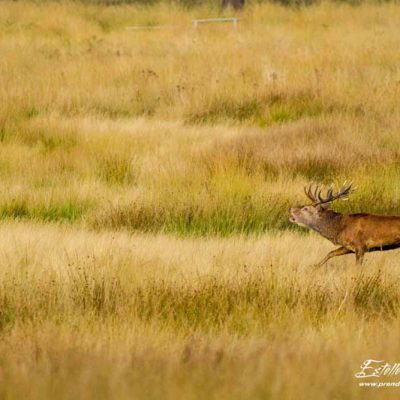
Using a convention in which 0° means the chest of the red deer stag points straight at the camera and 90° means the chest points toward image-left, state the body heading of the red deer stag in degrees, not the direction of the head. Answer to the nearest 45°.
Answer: approximately 90°
